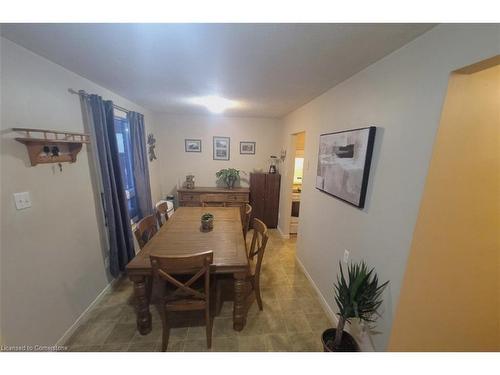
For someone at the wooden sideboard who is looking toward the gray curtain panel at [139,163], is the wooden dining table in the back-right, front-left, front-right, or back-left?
front-left

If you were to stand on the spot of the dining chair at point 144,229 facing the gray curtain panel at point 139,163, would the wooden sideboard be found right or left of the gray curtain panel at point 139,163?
right

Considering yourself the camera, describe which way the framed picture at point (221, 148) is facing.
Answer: facing the viewer

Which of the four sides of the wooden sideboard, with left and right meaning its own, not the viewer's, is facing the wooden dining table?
front

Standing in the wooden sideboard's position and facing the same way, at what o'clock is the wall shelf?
The wall shelf is roughly at 1 o'clock from the wooden sideboard.

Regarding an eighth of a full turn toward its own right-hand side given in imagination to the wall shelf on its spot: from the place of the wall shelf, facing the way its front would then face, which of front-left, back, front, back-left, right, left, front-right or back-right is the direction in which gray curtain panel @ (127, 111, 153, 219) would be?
back-left

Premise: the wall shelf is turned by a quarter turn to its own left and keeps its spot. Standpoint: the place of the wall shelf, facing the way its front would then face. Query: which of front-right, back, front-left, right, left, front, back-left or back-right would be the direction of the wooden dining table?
right

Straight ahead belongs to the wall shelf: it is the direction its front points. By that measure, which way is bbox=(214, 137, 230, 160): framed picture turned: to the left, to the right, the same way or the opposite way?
to the right

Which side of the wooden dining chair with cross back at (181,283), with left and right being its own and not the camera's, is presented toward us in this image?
back

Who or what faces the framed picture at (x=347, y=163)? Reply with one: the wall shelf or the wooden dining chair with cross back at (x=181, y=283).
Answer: the wall shelf

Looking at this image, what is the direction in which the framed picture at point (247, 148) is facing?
toward the camera

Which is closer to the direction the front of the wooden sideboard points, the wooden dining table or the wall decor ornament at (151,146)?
the wooden dining table

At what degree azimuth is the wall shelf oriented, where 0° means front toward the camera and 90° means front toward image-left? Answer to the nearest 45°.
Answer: approximately 315°

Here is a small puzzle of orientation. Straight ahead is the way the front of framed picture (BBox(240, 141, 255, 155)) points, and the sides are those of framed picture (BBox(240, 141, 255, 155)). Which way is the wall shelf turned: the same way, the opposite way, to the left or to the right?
to the left

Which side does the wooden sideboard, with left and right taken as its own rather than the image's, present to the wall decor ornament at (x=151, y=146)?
right

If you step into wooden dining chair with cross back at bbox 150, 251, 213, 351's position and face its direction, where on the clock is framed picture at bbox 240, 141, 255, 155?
The framed picture is roughly at 1 o'clock from the wooden dining chair with cross back.
